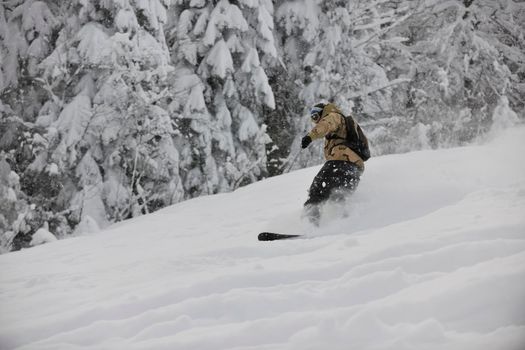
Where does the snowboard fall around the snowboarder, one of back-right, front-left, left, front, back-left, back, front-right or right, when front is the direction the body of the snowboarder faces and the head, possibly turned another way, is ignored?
front-left

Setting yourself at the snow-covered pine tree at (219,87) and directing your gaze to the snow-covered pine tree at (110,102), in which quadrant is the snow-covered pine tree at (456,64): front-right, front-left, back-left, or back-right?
back-right

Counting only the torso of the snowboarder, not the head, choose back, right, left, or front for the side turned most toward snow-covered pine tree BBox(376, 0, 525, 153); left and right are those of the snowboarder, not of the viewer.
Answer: right

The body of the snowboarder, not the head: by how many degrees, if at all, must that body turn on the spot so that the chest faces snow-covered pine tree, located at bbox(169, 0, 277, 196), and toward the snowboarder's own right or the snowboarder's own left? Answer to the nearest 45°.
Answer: approximately 90° to the snowboarder's own right

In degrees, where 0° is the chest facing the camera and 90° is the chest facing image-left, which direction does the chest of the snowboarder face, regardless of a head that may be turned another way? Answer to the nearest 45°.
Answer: approximately 90°

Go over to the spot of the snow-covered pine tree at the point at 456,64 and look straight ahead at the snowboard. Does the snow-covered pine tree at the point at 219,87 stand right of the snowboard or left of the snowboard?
right

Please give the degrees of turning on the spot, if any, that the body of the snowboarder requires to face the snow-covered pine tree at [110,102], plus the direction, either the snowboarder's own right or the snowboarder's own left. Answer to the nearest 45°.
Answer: approximately 45° to the snowboarder's own right
